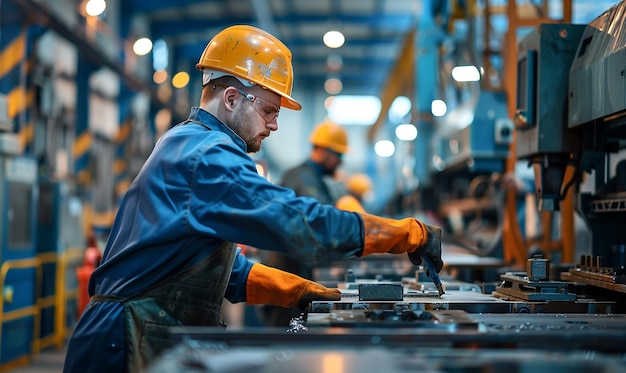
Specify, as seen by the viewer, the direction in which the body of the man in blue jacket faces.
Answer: to the viewer's right

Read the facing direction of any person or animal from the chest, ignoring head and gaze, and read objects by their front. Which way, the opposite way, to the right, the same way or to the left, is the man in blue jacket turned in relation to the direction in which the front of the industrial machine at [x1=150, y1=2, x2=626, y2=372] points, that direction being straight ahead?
the opposite way

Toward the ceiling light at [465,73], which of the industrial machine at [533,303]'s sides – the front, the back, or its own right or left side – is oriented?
right

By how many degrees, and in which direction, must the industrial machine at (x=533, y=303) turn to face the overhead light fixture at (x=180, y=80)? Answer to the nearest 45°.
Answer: approximately 90° to its right

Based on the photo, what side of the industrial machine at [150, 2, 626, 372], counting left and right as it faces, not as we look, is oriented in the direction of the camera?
left

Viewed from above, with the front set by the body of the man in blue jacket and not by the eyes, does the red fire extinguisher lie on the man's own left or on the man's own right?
on the man's own left
